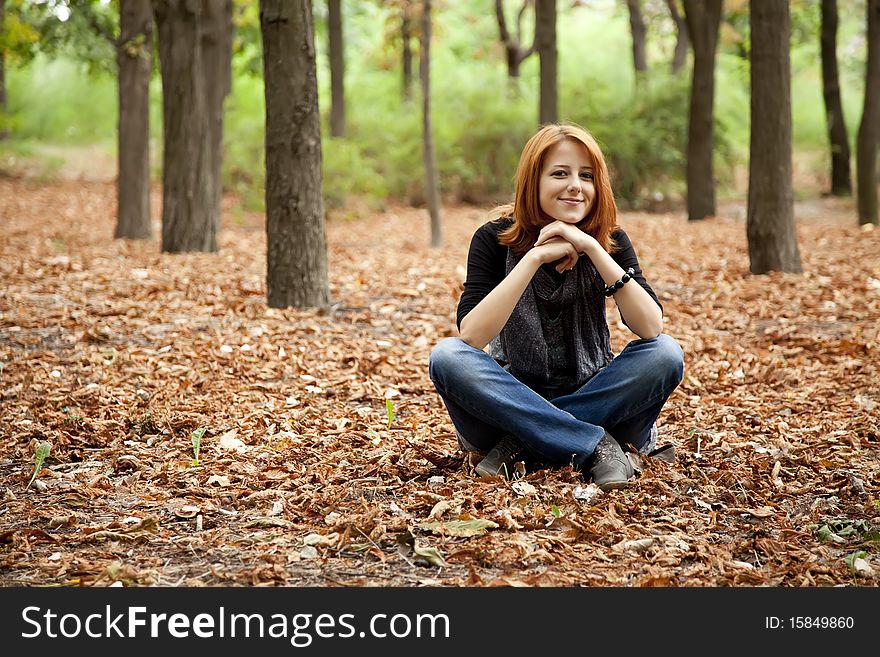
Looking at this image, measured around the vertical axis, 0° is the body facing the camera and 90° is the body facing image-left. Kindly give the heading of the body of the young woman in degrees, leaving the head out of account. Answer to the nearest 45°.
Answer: approximately 0°

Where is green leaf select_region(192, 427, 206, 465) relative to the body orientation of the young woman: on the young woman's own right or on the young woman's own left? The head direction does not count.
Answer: on the young woman's own right

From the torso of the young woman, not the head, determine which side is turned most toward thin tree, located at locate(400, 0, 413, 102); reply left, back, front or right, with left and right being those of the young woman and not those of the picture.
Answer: back

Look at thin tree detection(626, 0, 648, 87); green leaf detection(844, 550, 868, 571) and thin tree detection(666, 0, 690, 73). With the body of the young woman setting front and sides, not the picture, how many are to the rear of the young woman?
2

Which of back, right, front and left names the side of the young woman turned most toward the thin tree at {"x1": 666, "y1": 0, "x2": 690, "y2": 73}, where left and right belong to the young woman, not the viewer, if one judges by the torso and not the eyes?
back

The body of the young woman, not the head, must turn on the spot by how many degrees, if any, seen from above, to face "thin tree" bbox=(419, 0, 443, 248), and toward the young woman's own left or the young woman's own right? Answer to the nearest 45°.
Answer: approximately 180°

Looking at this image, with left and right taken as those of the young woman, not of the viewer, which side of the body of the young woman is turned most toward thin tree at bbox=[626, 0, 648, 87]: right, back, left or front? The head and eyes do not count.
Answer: back
